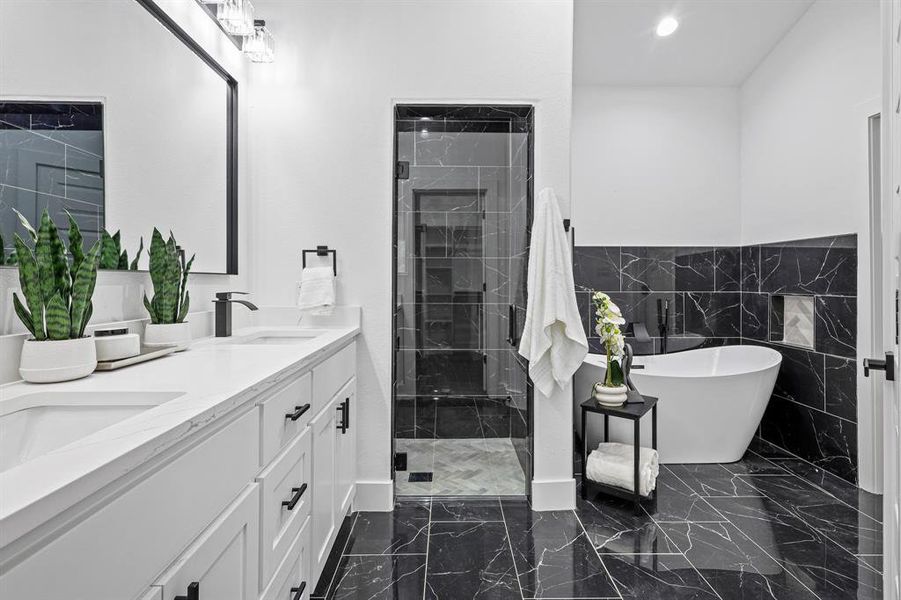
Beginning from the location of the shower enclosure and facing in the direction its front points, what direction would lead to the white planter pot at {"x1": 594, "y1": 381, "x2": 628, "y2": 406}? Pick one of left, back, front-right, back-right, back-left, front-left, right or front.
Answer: front-left

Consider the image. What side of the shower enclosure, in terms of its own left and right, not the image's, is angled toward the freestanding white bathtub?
left

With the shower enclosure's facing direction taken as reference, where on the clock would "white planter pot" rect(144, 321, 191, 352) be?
The white planter pot is roughly at 1 o'clock from the shower enclosure.

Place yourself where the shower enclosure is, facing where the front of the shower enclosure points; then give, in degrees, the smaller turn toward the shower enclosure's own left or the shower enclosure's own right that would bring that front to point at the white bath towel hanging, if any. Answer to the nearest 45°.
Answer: approximately 45° to the shower enclosure's own left

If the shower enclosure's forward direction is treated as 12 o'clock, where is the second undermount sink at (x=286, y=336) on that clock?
The second undermount sink is roughly at 1 o'clock from the shower enclosure.

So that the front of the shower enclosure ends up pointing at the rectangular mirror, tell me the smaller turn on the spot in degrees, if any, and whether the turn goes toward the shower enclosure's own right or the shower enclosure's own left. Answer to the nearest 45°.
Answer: approximately 45° to the shower enclosure's own right

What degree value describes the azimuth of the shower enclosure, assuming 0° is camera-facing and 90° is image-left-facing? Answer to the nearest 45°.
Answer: approximately 0°
